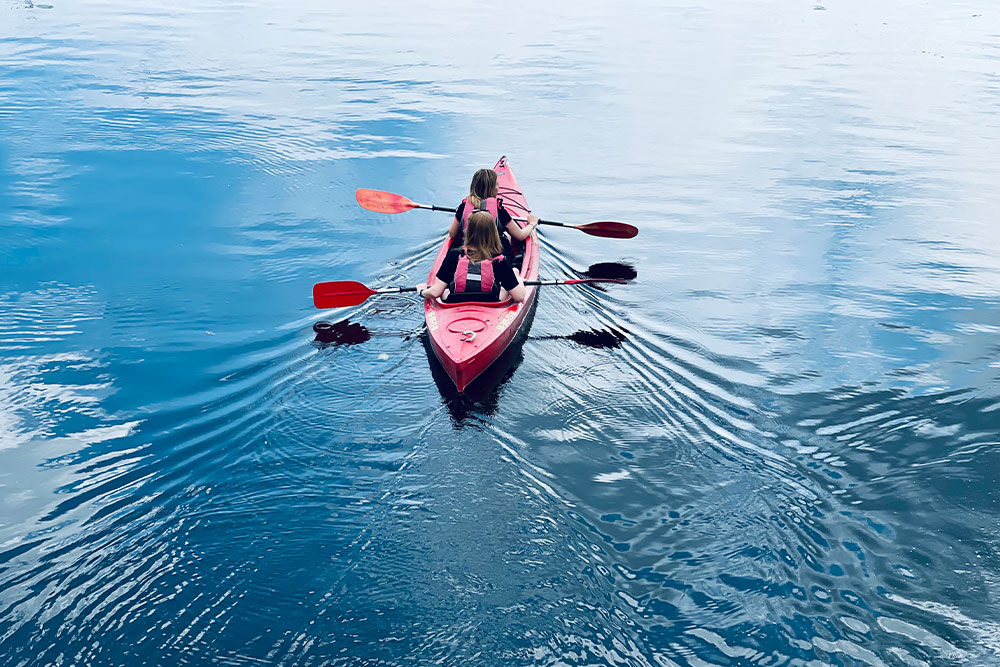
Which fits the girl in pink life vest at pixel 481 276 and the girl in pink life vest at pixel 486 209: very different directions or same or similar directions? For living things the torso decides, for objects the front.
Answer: same or similar directions

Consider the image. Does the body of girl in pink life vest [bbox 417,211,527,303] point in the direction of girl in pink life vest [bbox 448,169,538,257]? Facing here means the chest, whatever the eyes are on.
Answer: yes

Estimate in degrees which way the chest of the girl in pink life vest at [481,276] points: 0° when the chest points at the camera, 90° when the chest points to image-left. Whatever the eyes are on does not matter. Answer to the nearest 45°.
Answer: approximately 180°

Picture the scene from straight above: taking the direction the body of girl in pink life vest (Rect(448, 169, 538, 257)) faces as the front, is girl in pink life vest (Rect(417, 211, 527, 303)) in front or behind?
behind

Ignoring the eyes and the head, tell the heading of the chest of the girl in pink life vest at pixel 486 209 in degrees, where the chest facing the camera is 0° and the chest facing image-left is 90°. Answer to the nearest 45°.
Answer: approximately 180°

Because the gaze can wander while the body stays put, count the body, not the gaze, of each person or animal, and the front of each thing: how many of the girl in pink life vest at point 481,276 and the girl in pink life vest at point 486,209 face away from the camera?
2

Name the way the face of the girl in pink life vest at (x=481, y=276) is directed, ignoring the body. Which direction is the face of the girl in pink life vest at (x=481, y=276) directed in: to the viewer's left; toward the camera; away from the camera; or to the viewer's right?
away from the camera
